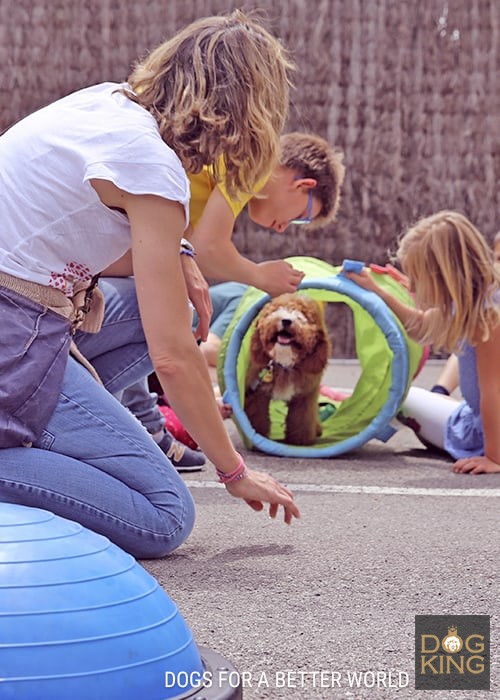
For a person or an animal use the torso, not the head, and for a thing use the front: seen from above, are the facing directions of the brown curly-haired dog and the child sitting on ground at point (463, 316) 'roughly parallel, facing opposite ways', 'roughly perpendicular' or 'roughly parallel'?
roughly perpendicular

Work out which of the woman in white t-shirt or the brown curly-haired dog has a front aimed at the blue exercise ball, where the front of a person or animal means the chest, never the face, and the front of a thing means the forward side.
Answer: the brown curly-haired dog

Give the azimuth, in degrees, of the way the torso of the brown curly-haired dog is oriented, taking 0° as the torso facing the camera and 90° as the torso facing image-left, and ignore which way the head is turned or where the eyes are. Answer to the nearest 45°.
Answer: approximately 0°

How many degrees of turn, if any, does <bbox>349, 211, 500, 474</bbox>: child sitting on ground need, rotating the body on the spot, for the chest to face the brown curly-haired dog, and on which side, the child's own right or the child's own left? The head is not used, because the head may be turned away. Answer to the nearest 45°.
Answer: approximately 45° to the child's own right

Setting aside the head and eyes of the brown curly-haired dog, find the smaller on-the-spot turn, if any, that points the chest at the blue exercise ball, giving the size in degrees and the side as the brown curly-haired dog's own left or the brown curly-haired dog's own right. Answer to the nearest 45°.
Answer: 0° — it already faces it

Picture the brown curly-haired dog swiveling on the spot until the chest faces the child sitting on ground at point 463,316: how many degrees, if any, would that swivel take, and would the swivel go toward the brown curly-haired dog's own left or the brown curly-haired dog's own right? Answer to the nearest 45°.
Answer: approximately 45° to the brown curly-haired dog's own left

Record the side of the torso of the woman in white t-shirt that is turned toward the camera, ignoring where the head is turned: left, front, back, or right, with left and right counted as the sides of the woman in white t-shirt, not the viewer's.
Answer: right

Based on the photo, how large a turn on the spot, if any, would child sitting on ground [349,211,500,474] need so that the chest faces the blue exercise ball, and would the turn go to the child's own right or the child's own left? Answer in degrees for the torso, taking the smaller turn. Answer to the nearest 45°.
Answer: approximately 90° to the child's own left

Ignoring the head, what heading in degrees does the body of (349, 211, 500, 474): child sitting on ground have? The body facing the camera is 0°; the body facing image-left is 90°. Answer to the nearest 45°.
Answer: approximately 90°

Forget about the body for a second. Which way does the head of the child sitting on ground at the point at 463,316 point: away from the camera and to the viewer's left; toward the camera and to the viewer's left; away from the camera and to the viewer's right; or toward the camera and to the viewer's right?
away from the camera and to the viewer's left

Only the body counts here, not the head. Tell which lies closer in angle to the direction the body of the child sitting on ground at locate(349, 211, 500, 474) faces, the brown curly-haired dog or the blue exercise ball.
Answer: the brown curly-haired dog

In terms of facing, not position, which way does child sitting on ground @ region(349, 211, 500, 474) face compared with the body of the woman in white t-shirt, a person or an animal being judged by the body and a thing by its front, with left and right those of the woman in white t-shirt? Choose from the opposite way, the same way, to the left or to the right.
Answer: the opposite way
